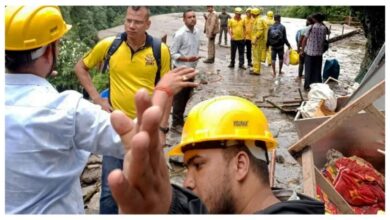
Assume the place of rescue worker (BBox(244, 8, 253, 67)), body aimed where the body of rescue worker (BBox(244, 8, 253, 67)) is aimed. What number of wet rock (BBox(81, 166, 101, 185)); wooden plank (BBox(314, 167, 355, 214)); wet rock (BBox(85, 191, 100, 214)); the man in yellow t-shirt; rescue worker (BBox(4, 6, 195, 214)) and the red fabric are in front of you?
6

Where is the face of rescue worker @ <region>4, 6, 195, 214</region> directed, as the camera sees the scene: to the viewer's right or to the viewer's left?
to the viewer's right

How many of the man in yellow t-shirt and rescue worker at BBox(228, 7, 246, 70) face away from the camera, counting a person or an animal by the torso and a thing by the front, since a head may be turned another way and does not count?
0

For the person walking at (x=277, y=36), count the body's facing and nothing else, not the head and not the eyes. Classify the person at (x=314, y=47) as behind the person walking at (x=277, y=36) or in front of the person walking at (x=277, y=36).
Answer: behind

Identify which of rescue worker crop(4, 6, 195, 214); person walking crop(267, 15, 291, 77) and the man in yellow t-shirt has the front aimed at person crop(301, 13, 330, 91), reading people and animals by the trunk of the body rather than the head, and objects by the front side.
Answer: the rescue worker

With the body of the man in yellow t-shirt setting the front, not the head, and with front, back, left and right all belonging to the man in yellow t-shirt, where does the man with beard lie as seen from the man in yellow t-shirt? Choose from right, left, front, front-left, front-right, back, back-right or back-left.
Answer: front

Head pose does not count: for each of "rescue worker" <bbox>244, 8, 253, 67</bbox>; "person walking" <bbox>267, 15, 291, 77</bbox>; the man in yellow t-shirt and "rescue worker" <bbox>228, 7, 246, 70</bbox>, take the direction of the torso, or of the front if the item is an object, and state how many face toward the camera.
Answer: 3

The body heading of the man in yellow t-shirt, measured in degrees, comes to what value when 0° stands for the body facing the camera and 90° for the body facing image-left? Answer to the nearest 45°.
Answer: approximately 0°

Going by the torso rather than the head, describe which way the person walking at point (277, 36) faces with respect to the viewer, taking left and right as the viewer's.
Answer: facing away from the viewer

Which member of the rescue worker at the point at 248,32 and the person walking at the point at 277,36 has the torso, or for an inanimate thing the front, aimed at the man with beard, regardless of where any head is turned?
the rescue worker
